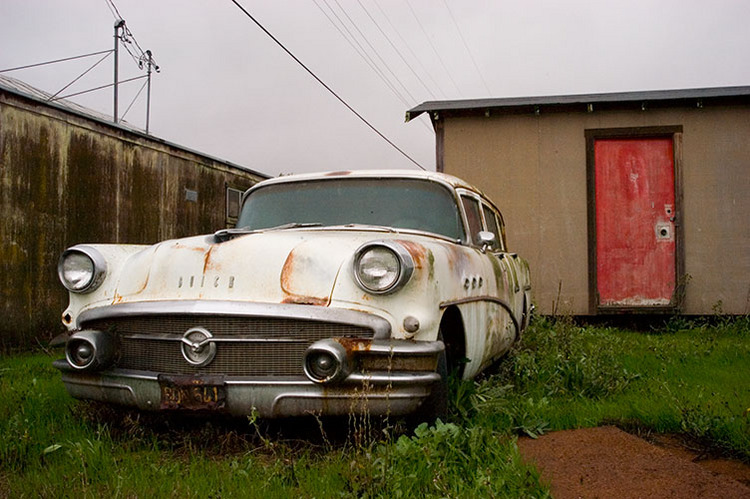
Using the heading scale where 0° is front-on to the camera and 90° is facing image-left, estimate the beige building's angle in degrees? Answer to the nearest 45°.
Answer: approximately 0°

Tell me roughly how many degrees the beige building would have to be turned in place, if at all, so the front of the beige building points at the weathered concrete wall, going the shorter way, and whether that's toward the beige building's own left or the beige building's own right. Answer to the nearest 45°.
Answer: approximately 45° to the beige building's own right

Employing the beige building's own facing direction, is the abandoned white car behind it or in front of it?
in front

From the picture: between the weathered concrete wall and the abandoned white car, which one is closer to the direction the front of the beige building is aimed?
the abandoned white car
